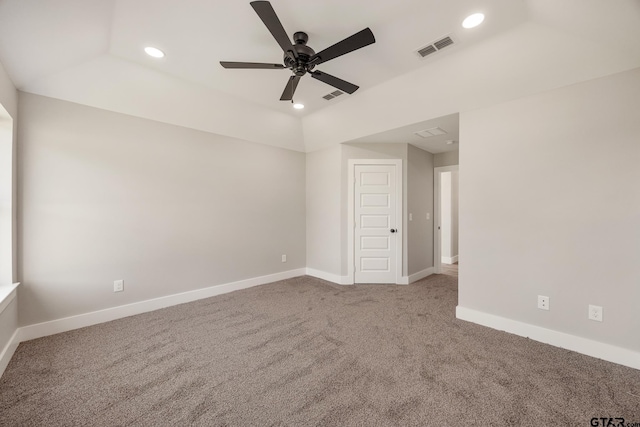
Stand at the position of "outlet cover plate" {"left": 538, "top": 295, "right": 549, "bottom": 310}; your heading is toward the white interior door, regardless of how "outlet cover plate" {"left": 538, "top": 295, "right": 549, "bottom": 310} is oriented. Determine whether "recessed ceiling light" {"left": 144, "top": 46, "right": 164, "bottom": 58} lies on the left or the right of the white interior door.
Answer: left

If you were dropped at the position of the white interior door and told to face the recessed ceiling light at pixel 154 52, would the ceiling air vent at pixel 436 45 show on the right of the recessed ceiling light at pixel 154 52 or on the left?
left

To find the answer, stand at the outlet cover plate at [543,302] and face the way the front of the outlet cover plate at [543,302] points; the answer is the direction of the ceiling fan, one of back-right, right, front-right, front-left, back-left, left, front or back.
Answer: front-right

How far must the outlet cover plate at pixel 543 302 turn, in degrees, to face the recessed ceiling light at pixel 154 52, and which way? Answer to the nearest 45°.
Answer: approximately 45° to its right

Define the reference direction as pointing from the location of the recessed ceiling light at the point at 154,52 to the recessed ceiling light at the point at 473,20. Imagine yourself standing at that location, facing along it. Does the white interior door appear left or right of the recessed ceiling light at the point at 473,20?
left
